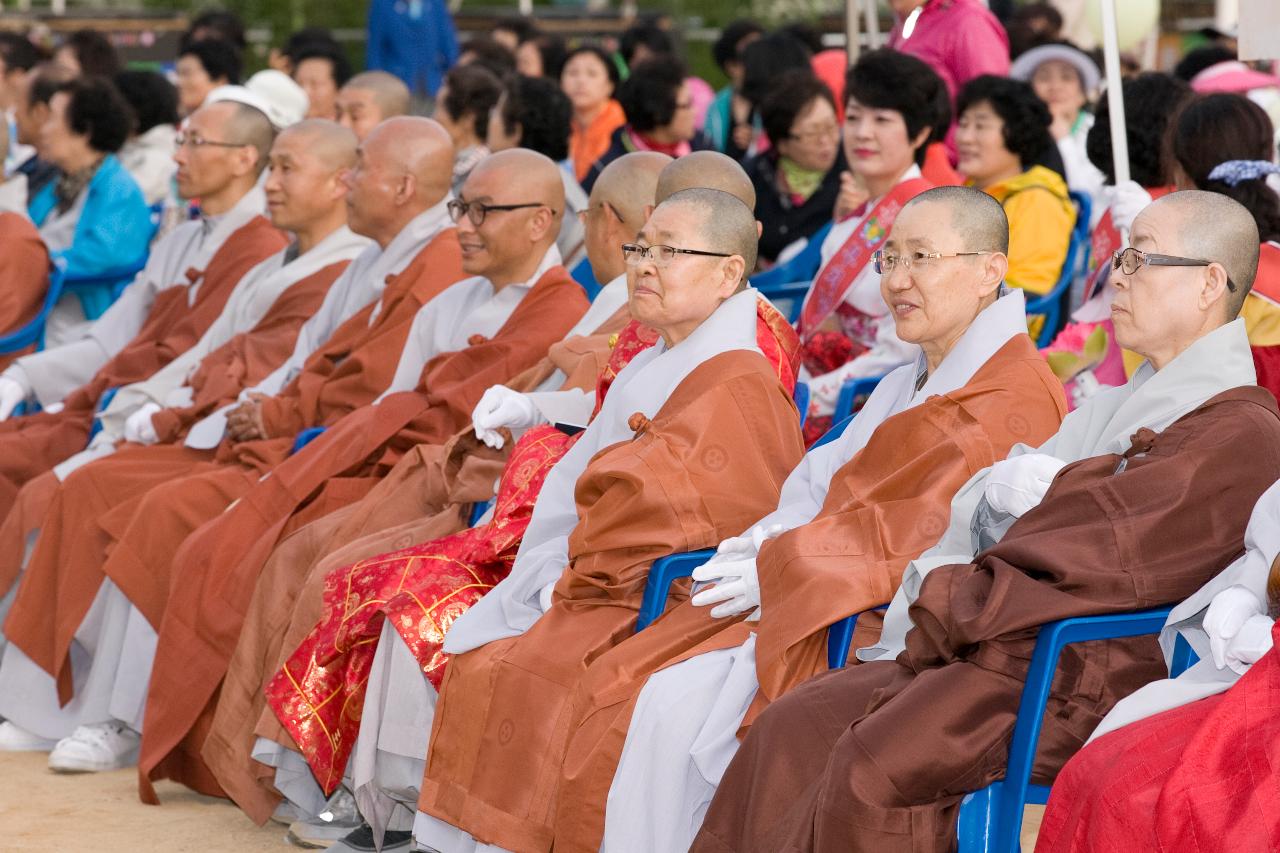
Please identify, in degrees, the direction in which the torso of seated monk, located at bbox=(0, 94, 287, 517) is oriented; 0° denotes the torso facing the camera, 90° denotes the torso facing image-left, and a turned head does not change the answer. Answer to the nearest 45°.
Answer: approximately 45°

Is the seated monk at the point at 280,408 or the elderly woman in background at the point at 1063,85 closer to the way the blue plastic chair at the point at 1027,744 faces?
the seated monk

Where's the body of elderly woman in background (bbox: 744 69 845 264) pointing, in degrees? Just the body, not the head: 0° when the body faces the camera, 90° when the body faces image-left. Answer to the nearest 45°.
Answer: approximately 315°

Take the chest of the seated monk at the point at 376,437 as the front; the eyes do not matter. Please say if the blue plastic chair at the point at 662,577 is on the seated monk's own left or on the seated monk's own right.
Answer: on the seated monk's own left

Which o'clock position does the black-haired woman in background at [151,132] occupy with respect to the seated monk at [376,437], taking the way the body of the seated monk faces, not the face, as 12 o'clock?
The black-haired woman in background is roughly at 4 o'clock from the seated monk.

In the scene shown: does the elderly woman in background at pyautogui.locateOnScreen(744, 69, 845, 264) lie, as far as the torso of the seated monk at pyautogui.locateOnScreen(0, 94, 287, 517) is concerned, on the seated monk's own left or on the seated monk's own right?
on the seated monk's own left

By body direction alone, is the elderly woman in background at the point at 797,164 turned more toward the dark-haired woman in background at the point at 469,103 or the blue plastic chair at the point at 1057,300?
the blue plastic chair
